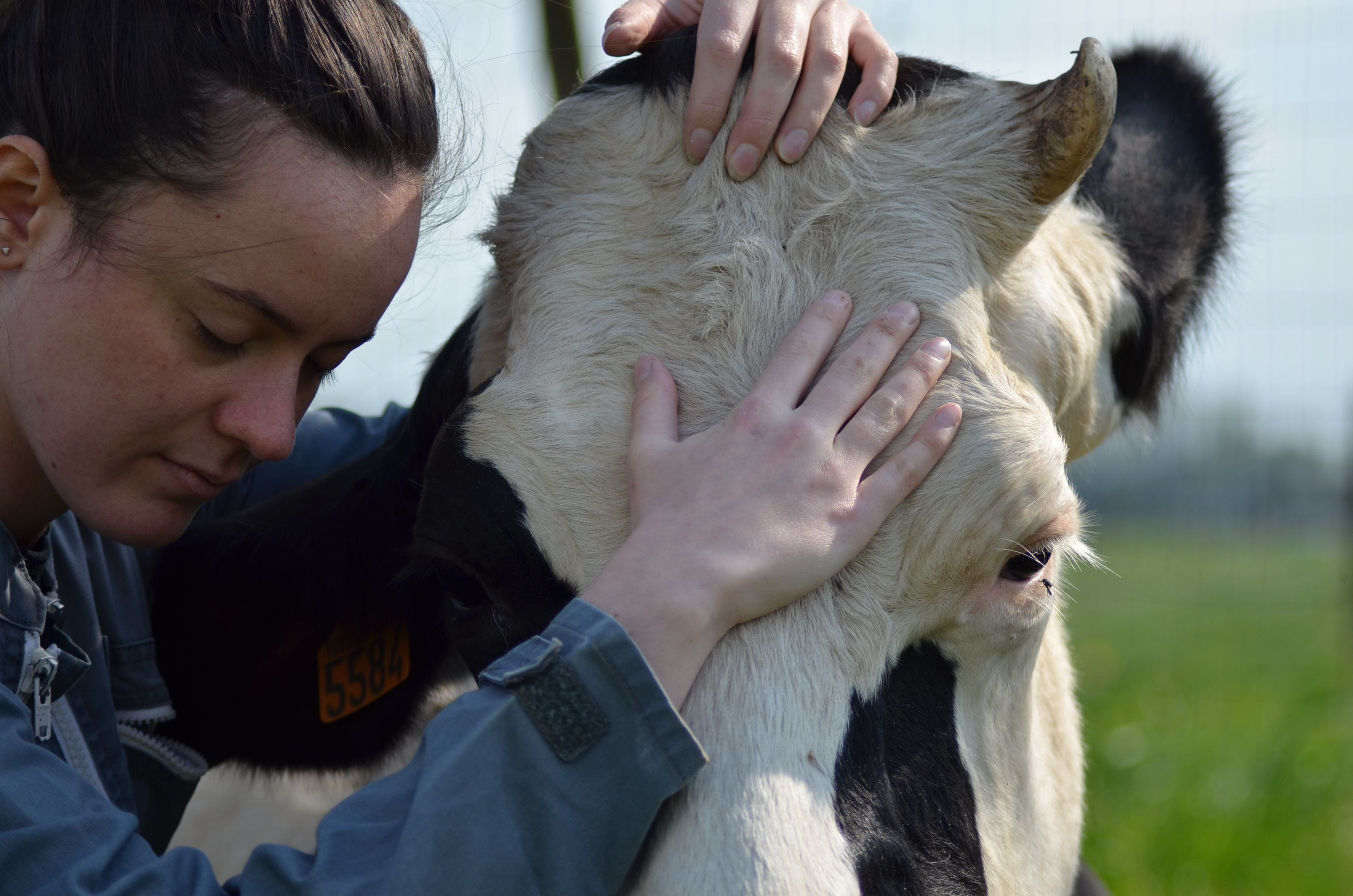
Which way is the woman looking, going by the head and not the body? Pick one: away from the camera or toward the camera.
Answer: toward the camera

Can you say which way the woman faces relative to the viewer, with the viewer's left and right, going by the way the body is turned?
facing the viewer and to the right of the viewer

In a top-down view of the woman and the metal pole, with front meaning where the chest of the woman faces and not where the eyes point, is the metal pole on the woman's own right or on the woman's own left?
on the woman's own left
